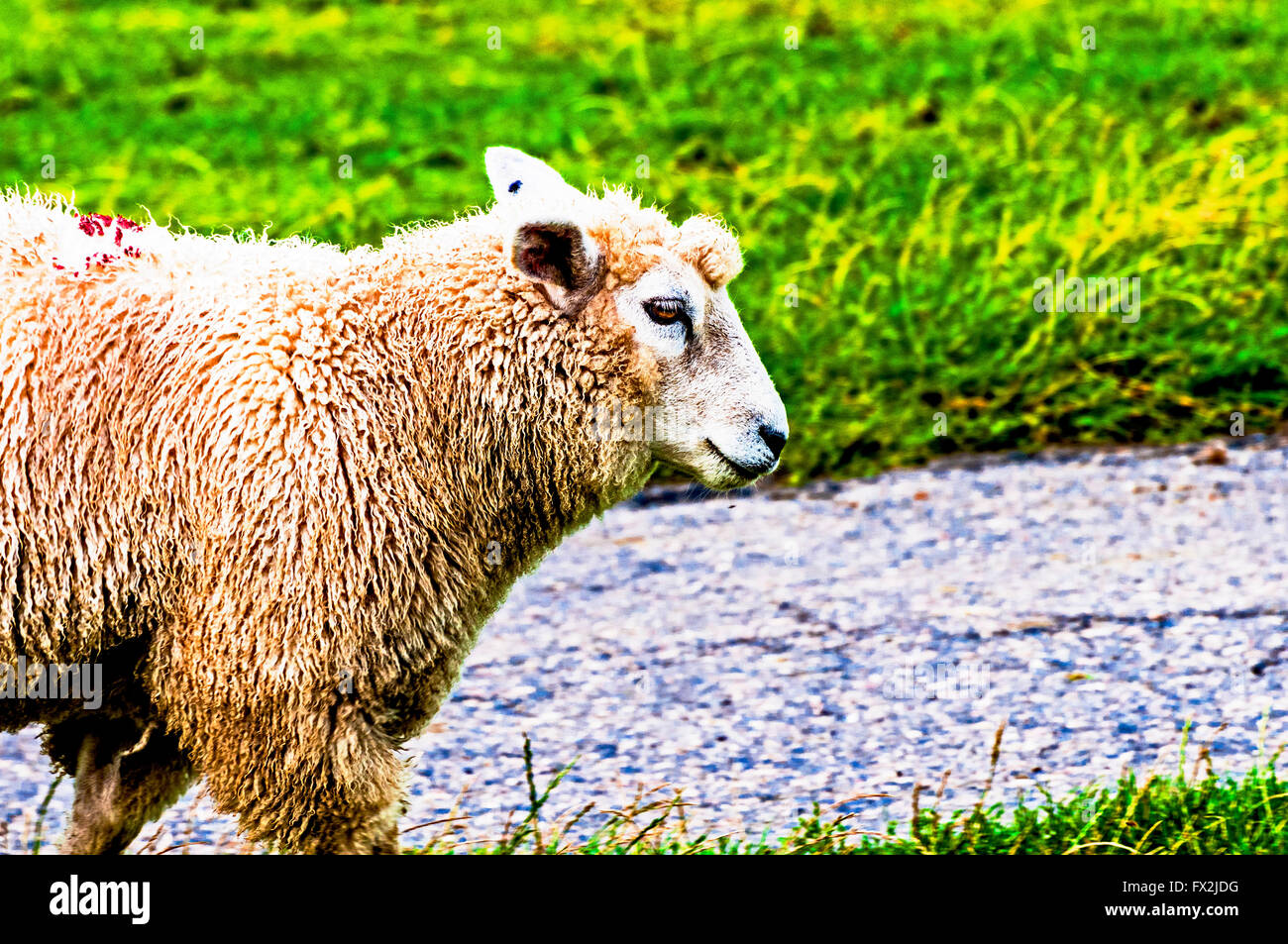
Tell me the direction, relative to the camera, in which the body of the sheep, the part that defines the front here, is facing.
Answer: to the viewer's right
